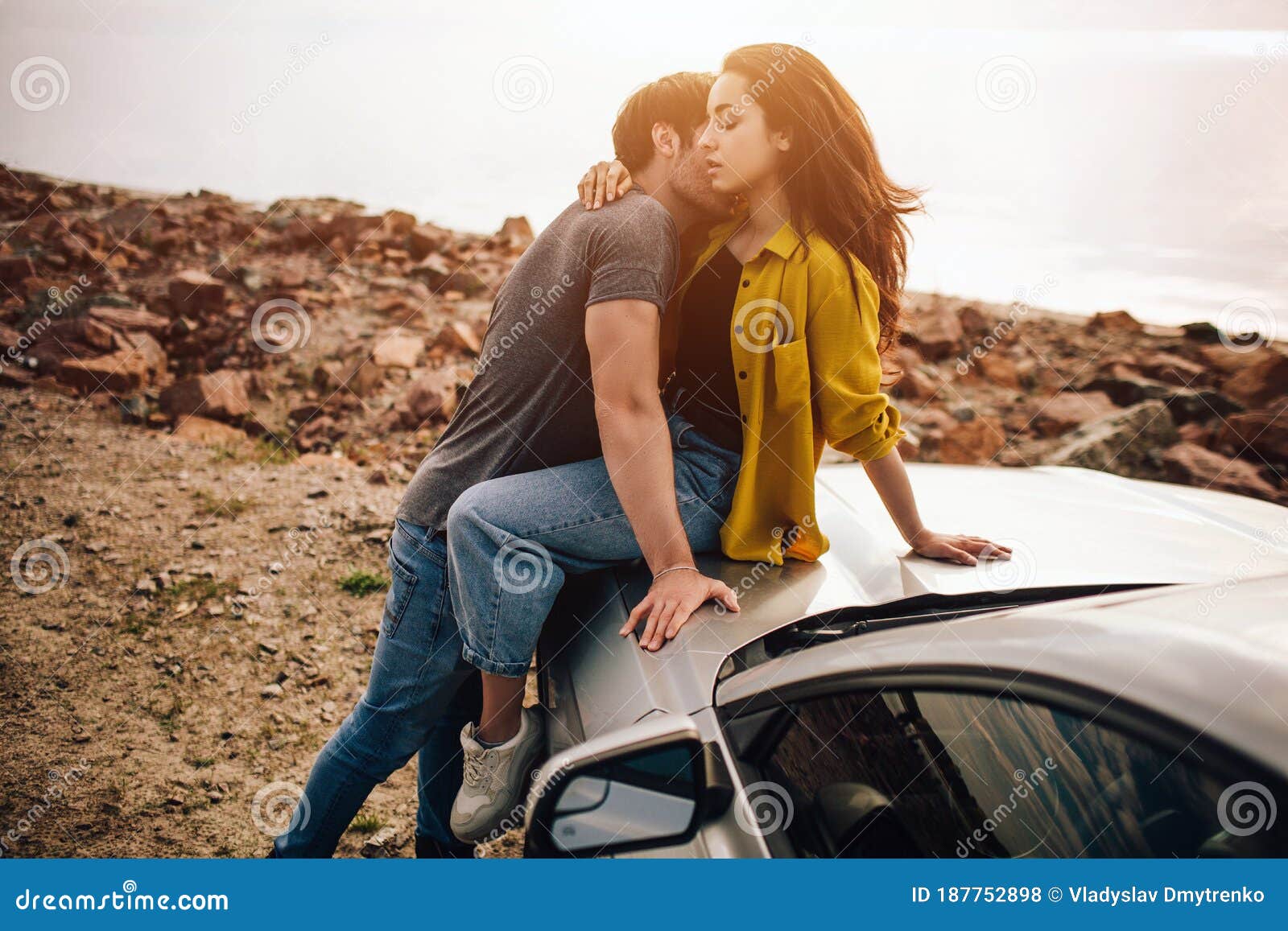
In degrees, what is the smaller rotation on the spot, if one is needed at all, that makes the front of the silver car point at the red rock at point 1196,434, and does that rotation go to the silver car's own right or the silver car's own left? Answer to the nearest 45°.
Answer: approximately 45° to the silver car's own right

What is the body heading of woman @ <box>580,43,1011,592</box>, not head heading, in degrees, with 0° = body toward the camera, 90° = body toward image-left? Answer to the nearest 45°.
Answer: approximately 45°

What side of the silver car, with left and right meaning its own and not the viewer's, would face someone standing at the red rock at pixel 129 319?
front

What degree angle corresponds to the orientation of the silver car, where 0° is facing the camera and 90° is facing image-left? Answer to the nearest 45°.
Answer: approximately 135°

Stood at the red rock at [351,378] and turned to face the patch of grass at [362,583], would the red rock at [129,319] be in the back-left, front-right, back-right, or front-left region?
back-right

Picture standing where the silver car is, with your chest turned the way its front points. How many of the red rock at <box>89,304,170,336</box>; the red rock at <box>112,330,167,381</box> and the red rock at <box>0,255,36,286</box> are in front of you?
3

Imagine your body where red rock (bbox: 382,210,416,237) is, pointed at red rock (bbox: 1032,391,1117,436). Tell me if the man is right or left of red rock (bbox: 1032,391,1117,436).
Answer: right

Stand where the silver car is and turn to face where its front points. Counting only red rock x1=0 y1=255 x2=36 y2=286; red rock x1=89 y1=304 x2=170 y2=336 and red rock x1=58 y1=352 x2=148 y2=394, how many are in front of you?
3

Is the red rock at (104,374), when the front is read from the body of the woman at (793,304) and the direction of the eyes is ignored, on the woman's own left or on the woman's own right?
on the woman's own right
